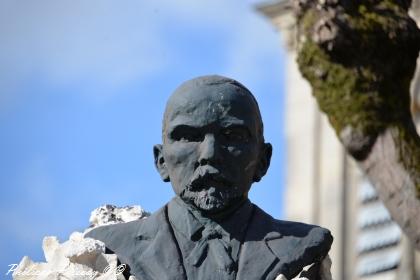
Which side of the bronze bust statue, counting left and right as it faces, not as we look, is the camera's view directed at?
front

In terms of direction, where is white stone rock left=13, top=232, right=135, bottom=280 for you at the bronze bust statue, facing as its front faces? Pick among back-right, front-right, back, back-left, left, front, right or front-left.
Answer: right
